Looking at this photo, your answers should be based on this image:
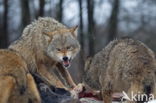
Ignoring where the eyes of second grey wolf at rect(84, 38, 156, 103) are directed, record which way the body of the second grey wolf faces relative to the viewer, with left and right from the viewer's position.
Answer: facing away from the viewer and to the left of the viewer

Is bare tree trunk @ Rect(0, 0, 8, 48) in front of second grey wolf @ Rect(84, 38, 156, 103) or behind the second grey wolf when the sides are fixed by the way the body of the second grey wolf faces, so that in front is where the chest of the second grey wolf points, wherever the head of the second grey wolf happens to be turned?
in front

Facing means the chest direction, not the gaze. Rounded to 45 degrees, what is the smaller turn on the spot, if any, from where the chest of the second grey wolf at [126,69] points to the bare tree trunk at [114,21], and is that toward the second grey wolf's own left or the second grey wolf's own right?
approximately 45° to the second grey wolf's own right

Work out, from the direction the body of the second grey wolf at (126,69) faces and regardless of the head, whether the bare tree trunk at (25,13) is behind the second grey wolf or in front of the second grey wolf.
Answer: in front
